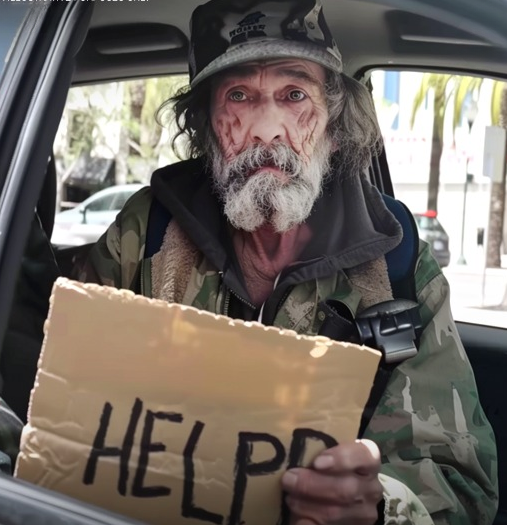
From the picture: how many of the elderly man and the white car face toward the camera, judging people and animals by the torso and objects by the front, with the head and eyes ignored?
1

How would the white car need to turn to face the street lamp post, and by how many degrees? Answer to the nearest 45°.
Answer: approximately 135° to its right

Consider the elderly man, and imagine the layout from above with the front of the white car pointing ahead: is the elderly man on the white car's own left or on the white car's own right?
on the white car's own left

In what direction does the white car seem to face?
to the viewer's left

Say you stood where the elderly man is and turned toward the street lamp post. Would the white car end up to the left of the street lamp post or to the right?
left

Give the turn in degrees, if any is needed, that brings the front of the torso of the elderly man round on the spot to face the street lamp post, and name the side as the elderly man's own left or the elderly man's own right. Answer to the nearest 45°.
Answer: approximately 180°

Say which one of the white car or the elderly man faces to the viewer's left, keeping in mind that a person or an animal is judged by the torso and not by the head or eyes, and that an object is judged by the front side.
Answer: the white car

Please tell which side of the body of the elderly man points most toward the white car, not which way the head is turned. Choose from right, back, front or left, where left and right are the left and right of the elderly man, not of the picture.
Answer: back

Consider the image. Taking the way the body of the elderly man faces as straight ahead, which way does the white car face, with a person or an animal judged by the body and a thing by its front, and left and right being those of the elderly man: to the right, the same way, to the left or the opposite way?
to the right
